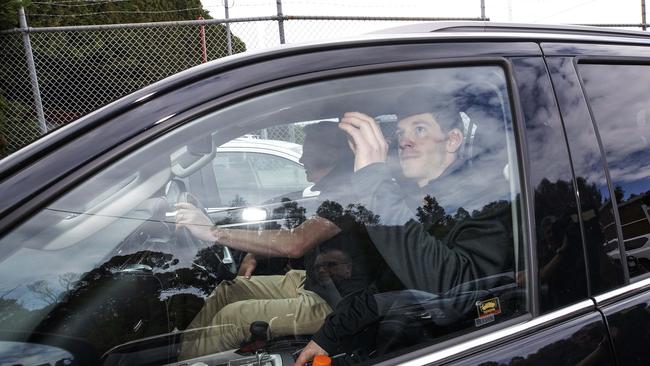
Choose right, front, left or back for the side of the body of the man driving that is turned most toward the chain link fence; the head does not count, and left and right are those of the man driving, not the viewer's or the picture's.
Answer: right

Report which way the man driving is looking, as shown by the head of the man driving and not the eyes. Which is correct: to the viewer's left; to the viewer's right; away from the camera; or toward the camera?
to the viewer's left

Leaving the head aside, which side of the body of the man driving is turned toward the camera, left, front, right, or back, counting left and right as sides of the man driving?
left
